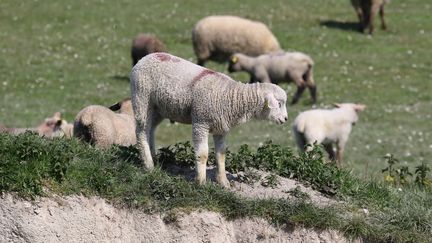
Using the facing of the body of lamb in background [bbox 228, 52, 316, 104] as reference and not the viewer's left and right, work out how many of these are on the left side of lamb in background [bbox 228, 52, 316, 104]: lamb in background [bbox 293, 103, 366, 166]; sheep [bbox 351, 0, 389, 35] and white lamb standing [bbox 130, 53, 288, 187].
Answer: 2

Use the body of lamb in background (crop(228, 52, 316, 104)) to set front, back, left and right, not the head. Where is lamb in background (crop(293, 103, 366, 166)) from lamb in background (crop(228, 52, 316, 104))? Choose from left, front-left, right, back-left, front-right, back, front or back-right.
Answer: left

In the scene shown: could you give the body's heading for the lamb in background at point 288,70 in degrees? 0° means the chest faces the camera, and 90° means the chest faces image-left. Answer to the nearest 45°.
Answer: approximately 90°

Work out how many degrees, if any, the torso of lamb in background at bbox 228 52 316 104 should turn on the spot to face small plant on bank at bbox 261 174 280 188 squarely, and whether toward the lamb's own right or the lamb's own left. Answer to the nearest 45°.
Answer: approximately 90° to the lamb's own left

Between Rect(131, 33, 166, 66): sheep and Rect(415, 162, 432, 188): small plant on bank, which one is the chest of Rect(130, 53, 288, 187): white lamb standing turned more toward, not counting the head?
the small plant on bank

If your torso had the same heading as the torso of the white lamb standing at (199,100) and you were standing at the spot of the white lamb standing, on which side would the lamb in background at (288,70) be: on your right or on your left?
on your left

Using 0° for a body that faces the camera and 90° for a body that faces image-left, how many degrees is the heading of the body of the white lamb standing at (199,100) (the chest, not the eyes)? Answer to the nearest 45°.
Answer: approximately 270°
